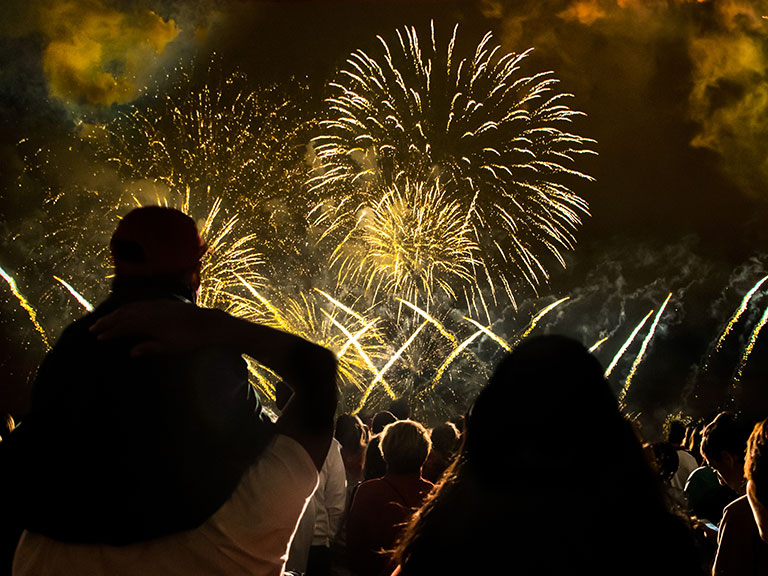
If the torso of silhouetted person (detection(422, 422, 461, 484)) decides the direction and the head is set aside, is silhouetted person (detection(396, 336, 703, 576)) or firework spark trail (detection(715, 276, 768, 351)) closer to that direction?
the firework spark trail

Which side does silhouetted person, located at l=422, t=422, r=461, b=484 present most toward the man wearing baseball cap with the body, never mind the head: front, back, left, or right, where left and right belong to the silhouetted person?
back

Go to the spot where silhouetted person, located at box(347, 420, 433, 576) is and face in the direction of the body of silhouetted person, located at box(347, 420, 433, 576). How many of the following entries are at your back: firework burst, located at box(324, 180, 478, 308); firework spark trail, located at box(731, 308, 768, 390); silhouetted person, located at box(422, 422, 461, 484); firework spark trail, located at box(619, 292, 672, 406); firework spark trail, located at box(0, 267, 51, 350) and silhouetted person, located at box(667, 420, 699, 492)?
0

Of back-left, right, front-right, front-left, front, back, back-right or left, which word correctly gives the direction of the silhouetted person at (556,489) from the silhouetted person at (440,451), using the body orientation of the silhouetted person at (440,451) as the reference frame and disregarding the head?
back

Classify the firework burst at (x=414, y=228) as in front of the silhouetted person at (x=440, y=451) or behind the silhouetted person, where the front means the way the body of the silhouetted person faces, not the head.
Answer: in front

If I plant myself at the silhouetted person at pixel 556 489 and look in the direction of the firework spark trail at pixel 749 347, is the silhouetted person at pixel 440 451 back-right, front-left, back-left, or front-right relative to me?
front-left

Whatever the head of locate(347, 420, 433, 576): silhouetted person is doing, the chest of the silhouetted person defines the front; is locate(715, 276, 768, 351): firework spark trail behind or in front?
in front

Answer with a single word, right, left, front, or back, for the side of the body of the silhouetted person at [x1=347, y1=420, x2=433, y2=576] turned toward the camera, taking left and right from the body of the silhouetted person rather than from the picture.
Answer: back

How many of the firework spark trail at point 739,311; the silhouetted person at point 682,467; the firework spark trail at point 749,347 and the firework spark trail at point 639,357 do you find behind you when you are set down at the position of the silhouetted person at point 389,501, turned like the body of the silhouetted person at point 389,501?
0

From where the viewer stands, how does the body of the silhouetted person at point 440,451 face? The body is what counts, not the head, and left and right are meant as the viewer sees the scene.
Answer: facing away from the viewer

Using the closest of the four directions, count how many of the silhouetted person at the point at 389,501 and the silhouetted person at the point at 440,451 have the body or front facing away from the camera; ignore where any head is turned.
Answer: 2

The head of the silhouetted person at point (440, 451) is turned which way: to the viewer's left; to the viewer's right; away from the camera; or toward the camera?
away from the camera

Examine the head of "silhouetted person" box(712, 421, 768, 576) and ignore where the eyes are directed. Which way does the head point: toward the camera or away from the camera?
away from the camera

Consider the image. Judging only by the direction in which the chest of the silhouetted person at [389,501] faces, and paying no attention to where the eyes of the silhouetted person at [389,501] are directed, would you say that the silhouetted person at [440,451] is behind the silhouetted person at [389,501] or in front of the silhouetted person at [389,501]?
in front

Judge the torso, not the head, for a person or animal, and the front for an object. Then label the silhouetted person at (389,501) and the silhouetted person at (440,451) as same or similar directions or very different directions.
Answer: same or similar directions
